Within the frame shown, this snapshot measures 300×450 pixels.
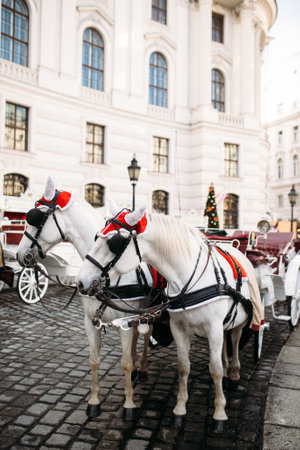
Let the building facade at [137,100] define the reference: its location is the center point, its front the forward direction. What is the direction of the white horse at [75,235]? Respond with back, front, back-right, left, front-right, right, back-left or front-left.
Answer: front-right

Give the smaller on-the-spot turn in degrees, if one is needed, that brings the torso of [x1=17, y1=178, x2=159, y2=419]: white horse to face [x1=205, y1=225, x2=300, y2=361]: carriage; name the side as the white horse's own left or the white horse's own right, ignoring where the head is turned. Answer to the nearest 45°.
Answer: approximately 180°

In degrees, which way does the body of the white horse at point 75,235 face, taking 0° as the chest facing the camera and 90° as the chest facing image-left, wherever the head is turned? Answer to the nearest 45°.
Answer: approximately 45°

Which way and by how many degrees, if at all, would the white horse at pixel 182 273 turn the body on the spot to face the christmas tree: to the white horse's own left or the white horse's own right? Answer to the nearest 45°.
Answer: approximately 135° to the white horse's own right

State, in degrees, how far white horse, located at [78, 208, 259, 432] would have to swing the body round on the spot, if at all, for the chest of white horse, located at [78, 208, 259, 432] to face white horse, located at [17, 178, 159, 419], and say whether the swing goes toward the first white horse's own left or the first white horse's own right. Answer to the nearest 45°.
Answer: approximately 45° to the first white horse's own right

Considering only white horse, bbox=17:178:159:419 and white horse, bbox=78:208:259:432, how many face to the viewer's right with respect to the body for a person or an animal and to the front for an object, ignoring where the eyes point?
0

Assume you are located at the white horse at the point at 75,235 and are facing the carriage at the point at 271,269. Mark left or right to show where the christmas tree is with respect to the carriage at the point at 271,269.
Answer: left

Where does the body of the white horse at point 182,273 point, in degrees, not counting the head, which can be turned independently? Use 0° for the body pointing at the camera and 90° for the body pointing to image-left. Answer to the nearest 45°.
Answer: approximately 45°

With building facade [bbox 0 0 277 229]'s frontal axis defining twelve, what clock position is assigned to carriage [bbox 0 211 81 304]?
The carriage is roughly at 2 o'clock from the building facade.

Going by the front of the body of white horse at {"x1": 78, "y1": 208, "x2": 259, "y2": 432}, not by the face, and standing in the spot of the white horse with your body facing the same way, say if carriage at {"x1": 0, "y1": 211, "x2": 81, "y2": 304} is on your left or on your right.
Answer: on your right

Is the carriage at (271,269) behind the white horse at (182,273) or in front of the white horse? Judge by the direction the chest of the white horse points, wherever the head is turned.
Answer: behind

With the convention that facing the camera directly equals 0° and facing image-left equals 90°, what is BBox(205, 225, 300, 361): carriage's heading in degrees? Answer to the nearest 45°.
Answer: approximately 45°

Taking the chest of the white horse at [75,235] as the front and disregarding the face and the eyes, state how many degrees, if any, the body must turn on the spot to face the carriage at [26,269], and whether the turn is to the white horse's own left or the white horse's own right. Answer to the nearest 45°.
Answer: approximately 135° to the white horse's own right
